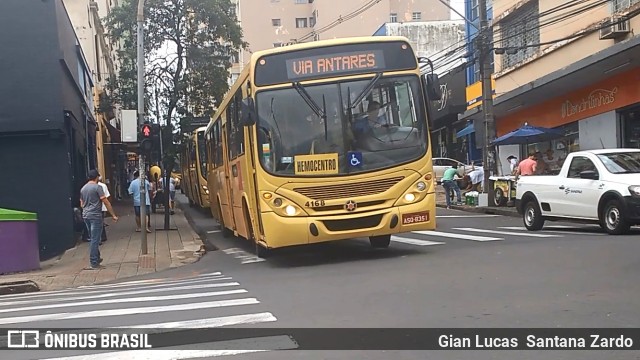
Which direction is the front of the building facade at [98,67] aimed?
to the viewer's right

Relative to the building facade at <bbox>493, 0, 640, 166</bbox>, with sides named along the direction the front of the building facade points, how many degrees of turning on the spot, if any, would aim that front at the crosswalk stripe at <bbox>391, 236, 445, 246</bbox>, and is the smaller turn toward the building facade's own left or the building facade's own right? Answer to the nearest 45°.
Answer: approximately 45° to the building facade's own left

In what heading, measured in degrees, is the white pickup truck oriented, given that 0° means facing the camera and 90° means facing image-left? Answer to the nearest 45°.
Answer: approximately 315°

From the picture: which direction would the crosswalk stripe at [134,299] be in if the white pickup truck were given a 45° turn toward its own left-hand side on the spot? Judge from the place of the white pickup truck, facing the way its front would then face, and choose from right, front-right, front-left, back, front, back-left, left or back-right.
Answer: back-right

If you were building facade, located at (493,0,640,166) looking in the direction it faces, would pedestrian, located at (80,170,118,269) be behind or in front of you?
in front

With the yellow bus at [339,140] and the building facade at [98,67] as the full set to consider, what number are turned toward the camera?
1

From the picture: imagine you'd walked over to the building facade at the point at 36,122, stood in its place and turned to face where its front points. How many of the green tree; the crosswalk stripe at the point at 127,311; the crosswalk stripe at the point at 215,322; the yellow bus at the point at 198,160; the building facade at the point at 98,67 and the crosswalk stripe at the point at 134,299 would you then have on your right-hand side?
3

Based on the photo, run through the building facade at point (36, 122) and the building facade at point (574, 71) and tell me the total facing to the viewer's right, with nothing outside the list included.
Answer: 1

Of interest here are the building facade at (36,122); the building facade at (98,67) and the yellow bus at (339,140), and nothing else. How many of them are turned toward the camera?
1

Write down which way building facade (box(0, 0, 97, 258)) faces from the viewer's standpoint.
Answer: facing to the right of the viewer

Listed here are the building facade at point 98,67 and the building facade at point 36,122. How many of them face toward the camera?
0

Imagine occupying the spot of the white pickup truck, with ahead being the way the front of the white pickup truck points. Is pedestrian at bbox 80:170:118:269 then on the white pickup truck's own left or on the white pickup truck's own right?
on the white pickup truck's own right

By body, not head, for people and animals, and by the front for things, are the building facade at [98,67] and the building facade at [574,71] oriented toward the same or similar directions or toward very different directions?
very different directions

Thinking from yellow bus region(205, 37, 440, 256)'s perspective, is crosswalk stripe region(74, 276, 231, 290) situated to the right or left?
on its right

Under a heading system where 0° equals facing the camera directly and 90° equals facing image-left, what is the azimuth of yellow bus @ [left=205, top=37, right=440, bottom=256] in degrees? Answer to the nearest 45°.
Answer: approximately 0°
